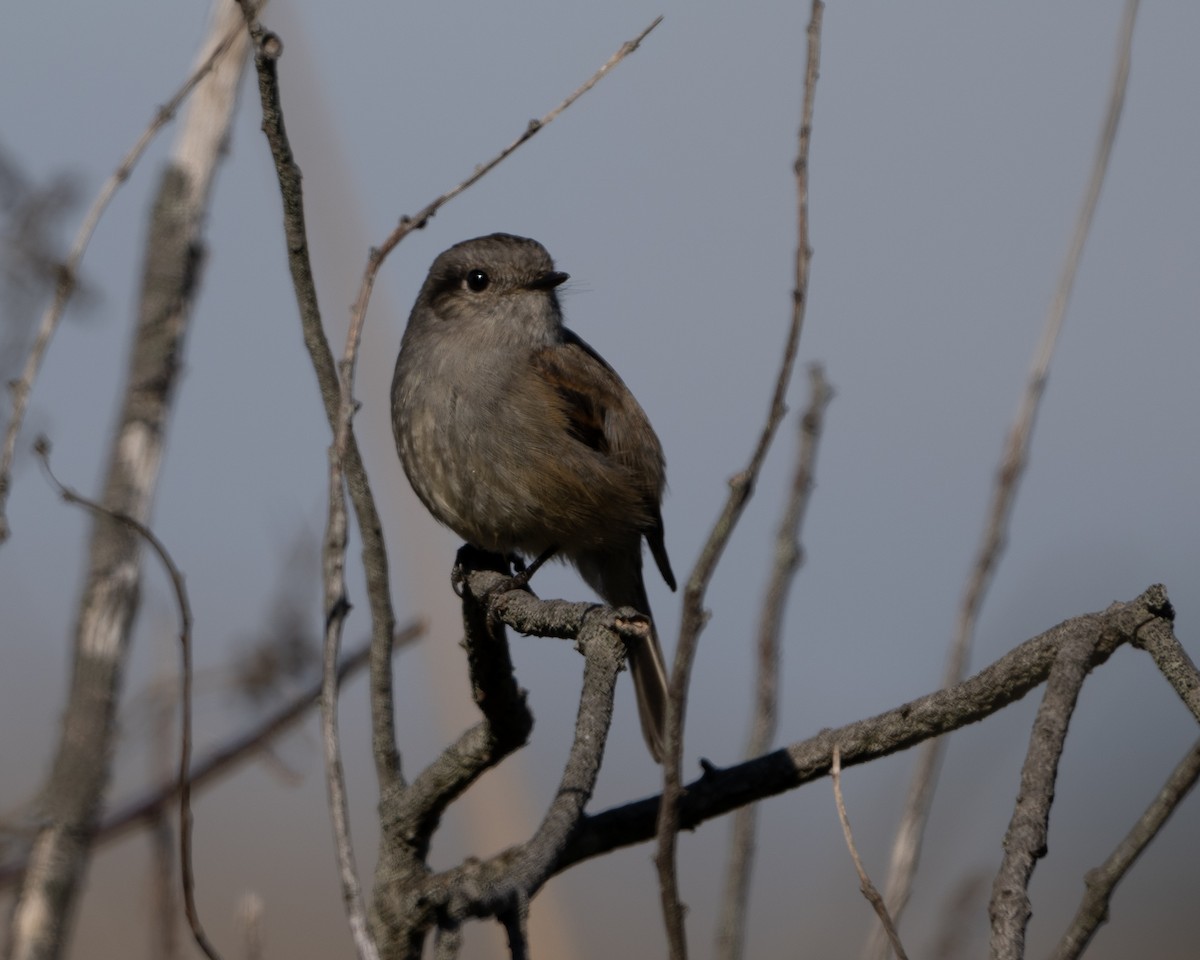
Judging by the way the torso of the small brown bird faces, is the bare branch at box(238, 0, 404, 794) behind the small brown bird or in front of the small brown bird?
in front

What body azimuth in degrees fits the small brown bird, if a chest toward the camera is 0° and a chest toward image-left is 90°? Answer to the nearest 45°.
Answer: approximately 45°

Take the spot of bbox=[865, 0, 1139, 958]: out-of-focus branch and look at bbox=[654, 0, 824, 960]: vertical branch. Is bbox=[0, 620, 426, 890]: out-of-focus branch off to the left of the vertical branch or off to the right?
right

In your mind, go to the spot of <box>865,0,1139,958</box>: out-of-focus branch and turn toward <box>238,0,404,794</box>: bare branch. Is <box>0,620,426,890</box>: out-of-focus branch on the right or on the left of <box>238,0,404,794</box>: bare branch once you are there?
right
